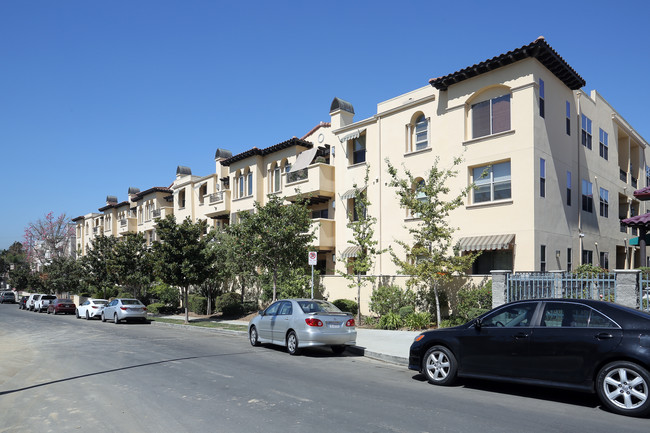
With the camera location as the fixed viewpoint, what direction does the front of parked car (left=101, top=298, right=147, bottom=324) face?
facing away from the viewer and to the left of the viewer

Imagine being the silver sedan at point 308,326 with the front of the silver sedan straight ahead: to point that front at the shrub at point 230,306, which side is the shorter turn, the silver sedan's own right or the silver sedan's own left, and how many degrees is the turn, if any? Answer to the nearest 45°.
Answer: approximately 45° to the silver sedan's own right

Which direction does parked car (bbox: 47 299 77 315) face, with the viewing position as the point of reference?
facing away from the viewer and to the left of the viewer

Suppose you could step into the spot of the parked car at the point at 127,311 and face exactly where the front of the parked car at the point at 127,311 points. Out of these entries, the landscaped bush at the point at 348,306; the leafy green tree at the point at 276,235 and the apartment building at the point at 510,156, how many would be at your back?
3

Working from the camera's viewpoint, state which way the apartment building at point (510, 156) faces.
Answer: facing the viewer and to the left of the viewer

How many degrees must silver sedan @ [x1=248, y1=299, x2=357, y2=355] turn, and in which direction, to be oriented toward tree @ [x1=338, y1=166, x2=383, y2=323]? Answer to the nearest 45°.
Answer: approximately 45° to its right

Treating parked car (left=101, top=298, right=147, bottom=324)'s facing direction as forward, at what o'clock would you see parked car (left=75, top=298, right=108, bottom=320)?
parked car (left=75, top=298, right=108, bottom=320) is roughly at 1 o'clock from parked car (left=101, top=298, right=147, bottom=324).

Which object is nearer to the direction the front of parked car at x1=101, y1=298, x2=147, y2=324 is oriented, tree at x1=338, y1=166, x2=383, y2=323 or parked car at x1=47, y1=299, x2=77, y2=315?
the parked car

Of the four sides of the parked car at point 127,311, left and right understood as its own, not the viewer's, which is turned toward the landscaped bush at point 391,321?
back

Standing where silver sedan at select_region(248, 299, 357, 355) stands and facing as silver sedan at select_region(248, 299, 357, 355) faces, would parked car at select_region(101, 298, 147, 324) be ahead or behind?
ahead

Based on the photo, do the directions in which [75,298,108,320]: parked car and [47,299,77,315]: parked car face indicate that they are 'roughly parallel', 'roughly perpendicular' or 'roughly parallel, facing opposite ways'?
roughly parallel

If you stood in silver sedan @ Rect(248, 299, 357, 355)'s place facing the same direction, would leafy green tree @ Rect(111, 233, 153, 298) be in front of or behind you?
in front
